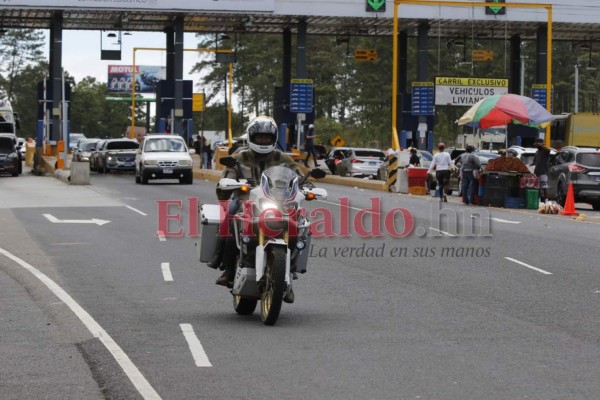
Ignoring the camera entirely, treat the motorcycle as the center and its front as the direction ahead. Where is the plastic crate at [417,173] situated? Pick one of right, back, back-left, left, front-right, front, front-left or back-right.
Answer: back

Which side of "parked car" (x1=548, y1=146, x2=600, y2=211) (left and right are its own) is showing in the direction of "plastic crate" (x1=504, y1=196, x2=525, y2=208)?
left

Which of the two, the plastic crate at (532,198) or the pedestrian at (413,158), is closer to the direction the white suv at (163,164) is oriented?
the plastic crate

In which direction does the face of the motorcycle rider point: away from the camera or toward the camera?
toward the camera

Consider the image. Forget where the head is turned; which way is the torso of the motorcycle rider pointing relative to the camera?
toward the camera

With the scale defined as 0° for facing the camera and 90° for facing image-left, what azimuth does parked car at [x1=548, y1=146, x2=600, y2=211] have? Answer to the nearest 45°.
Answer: approximately 135°

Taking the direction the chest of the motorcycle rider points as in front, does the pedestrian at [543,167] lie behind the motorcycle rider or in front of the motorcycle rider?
behind

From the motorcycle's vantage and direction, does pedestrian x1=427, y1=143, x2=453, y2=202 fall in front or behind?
behind

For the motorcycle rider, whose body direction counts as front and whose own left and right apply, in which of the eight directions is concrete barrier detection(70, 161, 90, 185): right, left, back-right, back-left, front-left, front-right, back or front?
back

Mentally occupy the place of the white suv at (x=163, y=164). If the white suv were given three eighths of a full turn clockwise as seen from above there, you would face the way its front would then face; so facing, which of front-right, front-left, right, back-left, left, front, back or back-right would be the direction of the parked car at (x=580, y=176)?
back

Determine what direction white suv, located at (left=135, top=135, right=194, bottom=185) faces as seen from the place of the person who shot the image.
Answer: facing the viewer

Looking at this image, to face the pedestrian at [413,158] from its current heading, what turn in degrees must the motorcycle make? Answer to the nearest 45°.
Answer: approximately 180°

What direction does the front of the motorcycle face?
toward the camera
